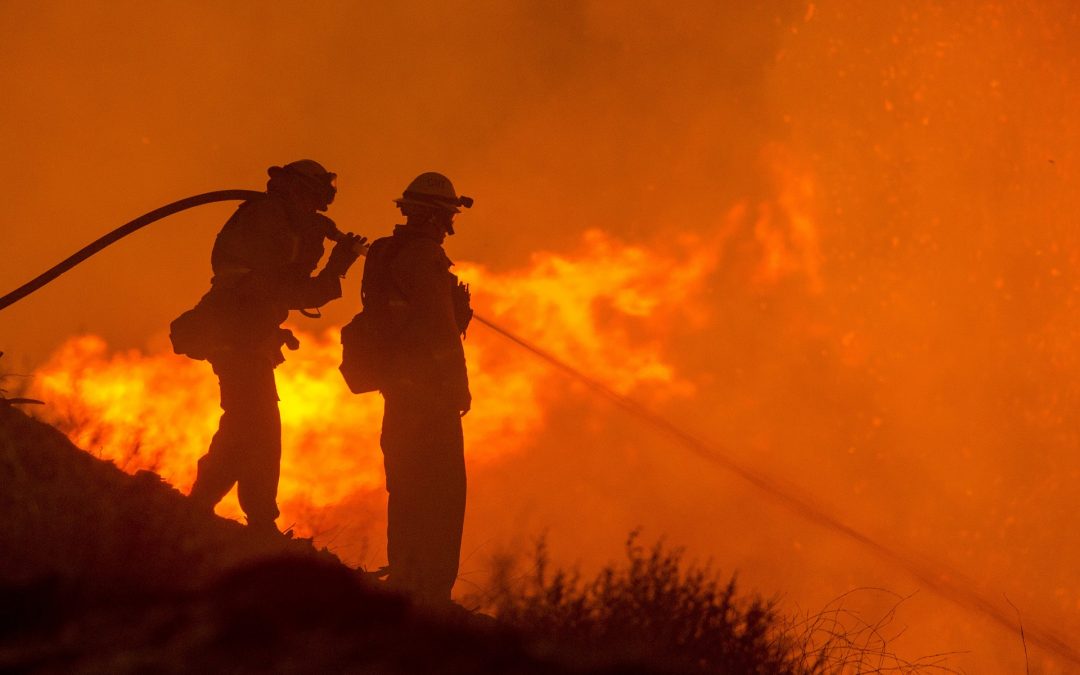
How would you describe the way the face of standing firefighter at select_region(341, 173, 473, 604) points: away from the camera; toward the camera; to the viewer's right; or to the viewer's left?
to the viewer's right

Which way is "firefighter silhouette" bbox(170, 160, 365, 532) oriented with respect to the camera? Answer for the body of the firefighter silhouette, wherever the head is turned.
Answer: to the viewer's right

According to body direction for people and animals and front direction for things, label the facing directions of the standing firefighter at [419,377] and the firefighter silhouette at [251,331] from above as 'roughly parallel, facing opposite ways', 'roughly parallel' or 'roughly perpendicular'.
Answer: roughly parallel

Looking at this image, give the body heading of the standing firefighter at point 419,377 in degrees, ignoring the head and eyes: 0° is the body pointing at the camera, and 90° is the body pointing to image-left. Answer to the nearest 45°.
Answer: approximately 270°

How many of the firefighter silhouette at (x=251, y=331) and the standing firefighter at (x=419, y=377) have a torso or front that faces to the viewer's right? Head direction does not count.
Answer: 2

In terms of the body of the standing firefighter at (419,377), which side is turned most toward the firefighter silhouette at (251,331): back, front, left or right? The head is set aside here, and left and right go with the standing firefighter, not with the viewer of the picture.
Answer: back

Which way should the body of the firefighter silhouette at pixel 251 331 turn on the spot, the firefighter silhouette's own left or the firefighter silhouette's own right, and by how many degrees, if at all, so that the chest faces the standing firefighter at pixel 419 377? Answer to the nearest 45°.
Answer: approximately 45° to the firefighter silhouette's own right
